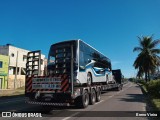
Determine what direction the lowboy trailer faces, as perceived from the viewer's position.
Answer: facing away from the viewer and to the right of the viewer

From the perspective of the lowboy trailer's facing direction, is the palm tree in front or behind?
in front

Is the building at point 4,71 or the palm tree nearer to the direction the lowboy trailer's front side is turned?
the palm tree

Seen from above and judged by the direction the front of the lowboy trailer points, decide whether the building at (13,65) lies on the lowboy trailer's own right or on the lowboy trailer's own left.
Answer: on the lowboy trailer's own left
